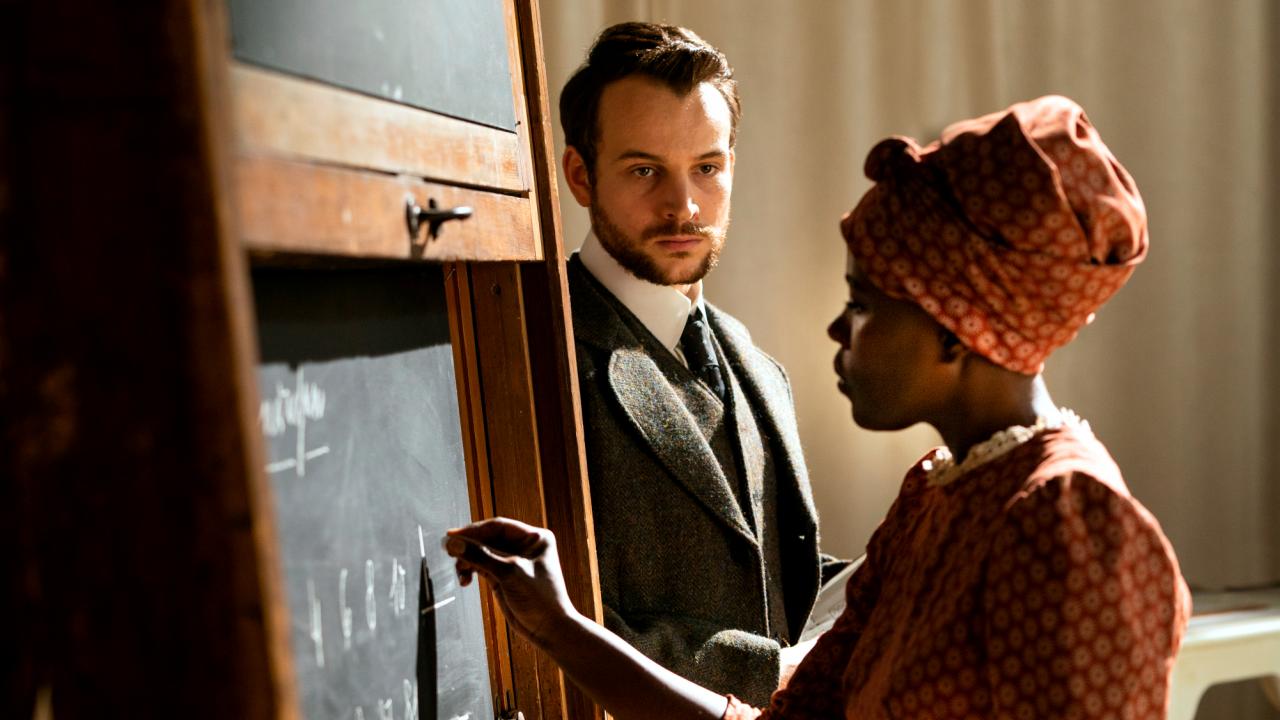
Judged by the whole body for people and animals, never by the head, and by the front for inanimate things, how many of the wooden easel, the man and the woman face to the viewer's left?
1

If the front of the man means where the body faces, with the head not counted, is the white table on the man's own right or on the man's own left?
on the man's own left

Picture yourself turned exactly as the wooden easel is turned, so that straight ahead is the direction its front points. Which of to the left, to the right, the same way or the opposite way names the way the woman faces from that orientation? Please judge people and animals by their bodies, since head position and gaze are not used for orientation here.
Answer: the opposite way

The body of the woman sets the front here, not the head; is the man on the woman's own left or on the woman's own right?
on the woman's own right

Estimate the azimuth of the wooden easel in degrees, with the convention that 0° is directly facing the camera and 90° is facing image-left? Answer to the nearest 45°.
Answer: approximately 315°

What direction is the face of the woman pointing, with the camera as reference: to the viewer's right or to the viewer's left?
to the viewer's left

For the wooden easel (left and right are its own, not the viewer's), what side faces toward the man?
left

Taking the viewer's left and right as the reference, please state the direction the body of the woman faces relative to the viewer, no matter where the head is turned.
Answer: facing to the left of the viewer

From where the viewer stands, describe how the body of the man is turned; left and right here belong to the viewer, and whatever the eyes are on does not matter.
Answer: facing the viewer and to the right of the viewer

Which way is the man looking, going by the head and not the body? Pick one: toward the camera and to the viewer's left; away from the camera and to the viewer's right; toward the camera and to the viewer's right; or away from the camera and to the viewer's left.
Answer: toward the camera and to the viewer's right

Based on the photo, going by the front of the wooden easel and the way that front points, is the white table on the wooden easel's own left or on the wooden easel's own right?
on the wooden easel's own left
